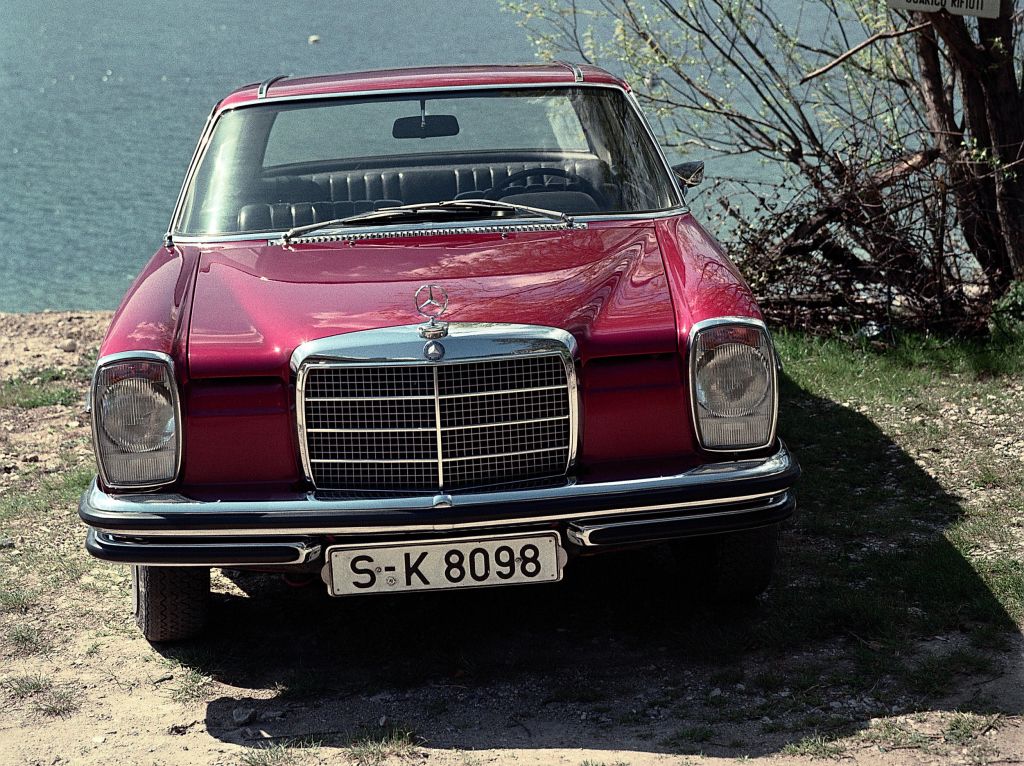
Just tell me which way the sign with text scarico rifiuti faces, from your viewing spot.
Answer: facing the viewer

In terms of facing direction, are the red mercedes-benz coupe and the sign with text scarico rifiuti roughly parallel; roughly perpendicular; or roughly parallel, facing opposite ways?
roughly parallel

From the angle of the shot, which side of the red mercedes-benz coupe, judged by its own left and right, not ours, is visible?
front

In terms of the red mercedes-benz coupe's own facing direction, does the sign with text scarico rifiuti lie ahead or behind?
behind

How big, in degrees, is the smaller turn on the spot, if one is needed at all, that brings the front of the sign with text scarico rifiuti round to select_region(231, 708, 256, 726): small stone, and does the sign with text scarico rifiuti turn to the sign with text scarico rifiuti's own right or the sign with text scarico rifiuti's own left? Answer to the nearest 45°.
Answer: approximately 45° to the sign with text scarico rifiuti's own right

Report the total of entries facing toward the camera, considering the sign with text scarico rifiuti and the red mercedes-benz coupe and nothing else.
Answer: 2

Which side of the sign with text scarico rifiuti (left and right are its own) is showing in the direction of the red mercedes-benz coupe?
front
